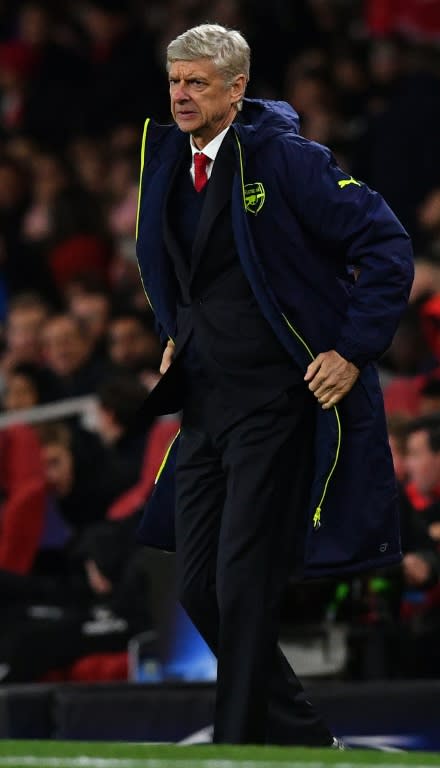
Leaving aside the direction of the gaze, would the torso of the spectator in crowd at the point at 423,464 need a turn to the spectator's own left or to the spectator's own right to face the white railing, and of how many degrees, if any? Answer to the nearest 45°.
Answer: approximately 90° to the spectator's own right

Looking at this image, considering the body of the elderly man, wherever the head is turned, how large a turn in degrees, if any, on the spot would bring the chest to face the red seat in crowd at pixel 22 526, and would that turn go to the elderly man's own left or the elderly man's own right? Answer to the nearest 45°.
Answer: approximately 135° to the elderly man's own right

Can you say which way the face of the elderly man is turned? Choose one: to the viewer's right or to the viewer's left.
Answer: to the viewer's left

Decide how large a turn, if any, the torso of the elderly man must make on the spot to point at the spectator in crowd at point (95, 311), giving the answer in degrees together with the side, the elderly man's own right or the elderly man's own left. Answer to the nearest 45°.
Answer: approximately 135° to the elderly man's own right

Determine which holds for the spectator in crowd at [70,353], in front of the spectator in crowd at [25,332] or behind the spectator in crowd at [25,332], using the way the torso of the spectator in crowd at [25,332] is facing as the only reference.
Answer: in front

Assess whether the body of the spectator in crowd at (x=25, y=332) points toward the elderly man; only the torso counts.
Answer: yes

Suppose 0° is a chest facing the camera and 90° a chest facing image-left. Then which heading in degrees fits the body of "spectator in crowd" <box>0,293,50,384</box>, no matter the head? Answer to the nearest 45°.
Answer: approximately 0°

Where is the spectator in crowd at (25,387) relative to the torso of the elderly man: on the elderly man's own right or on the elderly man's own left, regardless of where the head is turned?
on the elderly man's own right

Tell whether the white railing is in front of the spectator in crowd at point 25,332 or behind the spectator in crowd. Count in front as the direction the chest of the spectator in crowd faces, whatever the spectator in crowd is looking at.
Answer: in front
